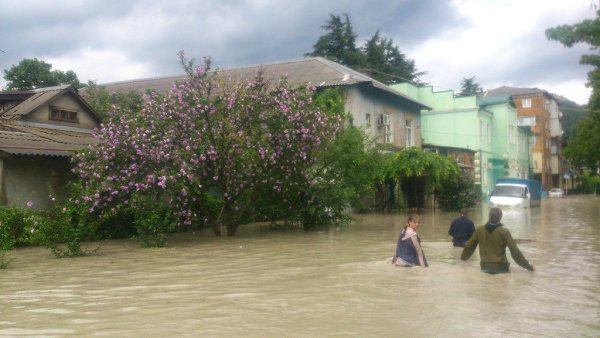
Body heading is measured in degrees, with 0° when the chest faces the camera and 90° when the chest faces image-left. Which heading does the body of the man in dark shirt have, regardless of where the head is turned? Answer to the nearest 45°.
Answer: approximately 180°

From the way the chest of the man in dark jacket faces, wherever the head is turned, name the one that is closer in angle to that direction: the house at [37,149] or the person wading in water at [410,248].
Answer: the house

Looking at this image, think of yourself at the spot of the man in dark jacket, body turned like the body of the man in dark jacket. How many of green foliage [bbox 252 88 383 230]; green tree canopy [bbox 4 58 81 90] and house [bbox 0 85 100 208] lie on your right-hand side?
0

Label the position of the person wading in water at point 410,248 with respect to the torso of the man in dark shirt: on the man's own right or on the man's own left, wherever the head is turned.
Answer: on the man's own left

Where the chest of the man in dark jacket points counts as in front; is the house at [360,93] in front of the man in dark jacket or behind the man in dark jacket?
in front

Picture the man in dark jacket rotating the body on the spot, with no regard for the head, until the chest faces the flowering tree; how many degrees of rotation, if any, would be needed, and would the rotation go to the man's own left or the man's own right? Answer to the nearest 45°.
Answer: approximately 90° to the man's own left

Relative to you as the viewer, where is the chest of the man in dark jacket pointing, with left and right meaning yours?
facing away from the viewer

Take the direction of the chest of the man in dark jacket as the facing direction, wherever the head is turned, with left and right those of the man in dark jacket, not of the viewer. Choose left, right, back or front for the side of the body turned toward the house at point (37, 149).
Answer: left

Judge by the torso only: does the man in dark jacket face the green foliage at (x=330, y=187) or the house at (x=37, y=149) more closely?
the green foliage

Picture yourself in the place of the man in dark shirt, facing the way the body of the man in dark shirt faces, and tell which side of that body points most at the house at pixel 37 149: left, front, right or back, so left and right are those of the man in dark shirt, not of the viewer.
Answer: left

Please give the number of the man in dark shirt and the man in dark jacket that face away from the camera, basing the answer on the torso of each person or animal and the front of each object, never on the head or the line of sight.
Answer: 2

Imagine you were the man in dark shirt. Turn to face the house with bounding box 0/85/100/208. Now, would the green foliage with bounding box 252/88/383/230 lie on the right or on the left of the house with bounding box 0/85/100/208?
right

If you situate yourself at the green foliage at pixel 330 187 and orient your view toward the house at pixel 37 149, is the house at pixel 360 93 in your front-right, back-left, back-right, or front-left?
back-right

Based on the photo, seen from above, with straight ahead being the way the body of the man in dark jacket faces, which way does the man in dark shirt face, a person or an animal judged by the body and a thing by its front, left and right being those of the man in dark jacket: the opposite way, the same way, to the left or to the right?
the same way
